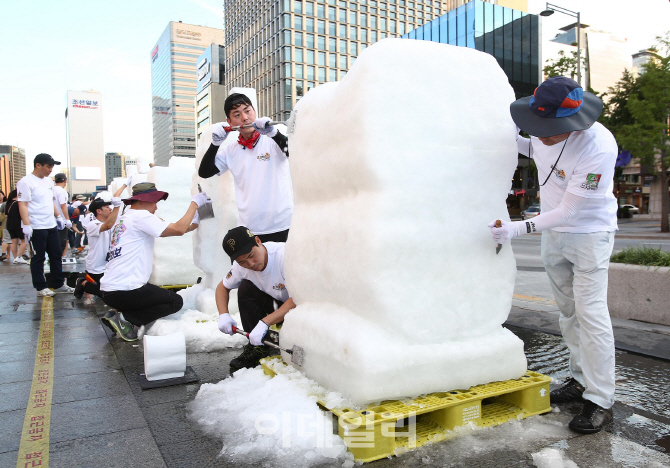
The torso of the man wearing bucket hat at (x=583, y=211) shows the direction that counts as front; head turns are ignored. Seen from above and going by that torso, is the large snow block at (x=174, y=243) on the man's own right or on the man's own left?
on the man's own right

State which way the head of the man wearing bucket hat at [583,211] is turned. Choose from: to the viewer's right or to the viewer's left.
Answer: to the viewer's left

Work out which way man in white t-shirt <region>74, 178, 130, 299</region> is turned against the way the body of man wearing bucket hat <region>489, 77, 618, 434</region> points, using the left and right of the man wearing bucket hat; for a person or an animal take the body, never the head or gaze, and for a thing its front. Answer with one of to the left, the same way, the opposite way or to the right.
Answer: the opposite way

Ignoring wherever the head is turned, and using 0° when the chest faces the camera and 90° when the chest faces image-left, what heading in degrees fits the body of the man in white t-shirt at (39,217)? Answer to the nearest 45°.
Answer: approximately 315°

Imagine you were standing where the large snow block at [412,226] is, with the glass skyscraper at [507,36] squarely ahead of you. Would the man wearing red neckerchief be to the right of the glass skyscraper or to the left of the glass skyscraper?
left

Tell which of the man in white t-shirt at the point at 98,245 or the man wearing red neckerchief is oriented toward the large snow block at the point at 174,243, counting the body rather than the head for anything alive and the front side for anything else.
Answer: the man in white t-shirt

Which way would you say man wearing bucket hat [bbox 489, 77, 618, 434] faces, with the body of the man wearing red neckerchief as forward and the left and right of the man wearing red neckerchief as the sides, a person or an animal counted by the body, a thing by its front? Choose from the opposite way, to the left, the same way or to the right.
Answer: to the right

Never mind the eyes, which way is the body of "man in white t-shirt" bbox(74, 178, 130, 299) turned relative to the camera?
to the viewer's right

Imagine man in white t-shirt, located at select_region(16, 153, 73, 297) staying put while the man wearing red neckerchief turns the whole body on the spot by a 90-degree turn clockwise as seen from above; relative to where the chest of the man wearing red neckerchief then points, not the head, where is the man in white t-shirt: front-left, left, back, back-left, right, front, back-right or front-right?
front-right

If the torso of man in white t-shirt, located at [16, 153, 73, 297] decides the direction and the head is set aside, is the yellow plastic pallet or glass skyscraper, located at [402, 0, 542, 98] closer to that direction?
the yellow plastic pallet

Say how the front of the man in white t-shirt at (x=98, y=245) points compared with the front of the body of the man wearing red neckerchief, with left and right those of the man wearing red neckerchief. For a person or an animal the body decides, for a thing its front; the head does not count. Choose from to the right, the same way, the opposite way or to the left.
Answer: to the left

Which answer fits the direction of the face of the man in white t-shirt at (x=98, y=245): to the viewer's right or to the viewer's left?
to the viewer's right

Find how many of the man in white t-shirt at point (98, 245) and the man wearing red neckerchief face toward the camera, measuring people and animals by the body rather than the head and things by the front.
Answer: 1

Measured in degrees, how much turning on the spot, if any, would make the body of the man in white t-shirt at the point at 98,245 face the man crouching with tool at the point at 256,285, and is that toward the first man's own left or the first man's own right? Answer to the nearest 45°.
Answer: approximately 90° to the first man's own right
